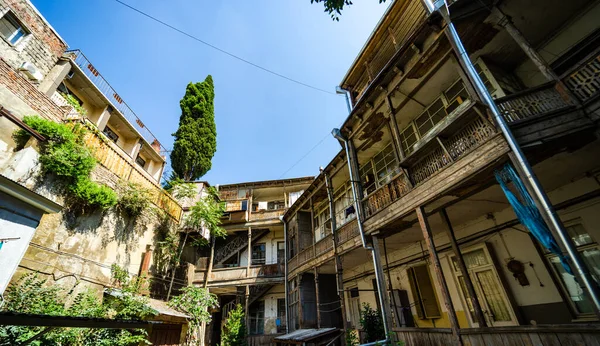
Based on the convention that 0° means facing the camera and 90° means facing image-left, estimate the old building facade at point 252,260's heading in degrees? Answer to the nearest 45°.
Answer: approximately 0°

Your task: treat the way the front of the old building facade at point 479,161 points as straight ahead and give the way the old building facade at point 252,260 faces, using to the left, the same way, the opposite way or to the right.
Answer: to the left

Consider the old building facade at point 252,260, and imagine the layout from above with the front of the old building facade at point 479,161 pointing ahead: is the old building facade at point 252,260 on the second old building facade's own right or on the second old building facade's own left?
on the second old building facade's own right

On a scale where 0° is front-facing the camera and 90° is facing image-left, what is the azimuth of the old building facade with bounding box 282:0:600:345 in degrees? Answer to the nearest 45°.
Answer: approximately 45°
